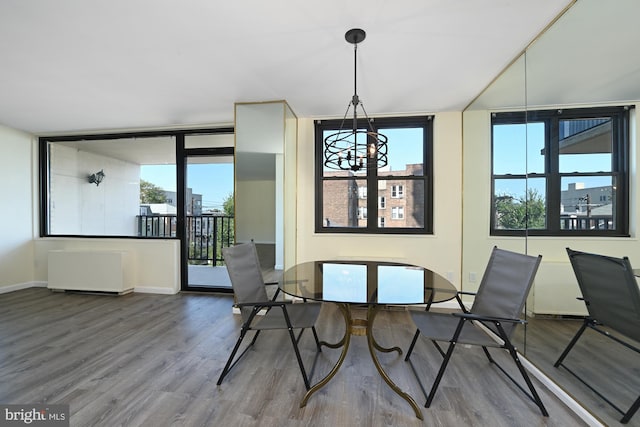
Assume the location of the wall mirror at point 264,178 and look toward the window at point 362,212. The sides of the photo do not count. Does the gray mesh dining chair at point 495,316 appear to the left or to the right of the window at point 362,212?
right

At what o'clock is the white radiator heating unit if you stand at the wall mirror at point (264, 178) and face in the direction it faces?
The white radiator heating unit is roughly at 4 o'clock from the wall mirror.

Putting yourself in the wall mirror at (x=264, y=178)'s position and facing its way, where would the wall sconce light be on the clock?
The wall sconce light is roughly at 4 o'clock from the wall mirror.

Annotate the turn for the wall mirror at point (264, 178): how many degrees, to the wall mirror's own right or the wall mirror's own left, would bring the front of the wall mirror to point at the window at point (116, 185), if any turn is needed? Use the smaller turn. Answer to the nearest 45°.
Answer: approximately 135° to the wall mirror's own right

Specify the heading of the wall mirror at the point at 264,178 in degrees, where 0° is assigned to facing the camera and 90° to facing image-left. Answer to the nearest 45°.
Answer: approximately 0°

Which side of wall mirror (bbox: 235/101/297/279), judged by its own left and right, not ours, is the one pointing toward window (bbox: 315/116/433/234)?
left

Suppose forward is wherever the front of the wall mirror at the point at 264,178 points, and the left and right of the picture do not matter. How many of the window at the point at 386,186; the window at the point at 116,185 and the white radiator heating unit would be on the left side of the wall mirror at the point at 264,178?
1

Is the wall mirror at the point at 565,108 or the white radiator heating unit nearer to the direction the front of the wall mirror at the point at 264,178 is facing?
the wall mirror
